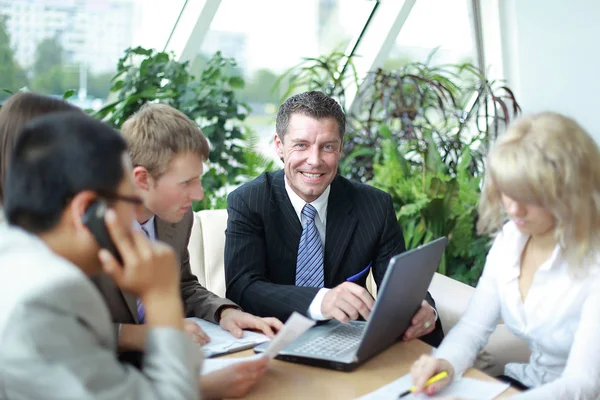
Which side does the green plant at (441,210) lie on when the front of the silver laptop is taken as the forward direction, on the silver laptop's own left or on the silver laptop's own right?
on the silver laptop's own right

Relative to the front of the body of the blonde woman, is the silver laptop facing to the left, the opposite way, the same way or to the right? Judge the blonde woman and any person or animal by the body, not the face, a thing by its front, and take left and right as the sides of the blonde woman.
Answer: to the right

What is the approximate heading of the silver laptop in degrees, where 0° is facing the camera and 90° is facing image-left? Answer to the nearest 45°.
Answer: approximately 135°

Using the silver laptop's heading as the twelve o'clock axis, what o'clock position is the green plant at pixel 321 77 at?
The green plant is roughly at 1 o'clock from the silver laptop.

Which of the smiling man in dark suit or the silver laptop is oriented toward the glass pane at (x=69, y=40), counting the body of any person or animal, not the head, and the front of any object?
the silver laptop

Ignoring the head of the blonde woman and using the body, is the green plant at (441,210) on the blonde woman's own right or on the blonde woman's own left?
on the blonde woman's own right

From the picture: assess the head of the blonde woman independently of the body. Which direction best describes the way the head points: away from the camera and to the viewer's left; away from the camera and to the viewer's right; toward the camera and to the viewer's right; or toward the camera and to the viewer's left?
toward the camera and to the viewer's left

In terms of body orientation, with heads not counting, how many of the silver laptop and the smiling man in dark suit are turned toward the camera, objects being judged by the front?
1

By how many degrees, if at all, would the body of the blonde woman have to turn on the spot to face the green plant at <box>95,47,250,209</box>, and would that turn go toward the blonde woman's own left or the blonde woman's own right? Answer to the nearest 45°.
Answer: approximately 90° to the blonde woman's own right

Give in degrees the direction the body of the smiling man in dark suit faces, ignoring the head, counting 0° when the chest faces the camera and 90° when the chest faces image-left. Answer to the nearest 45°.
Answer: approximately 0°

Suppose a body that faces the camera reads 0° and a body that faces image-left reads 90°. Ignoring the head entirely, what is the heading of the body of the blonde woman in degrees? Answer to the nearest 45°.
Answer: approximately 45°
